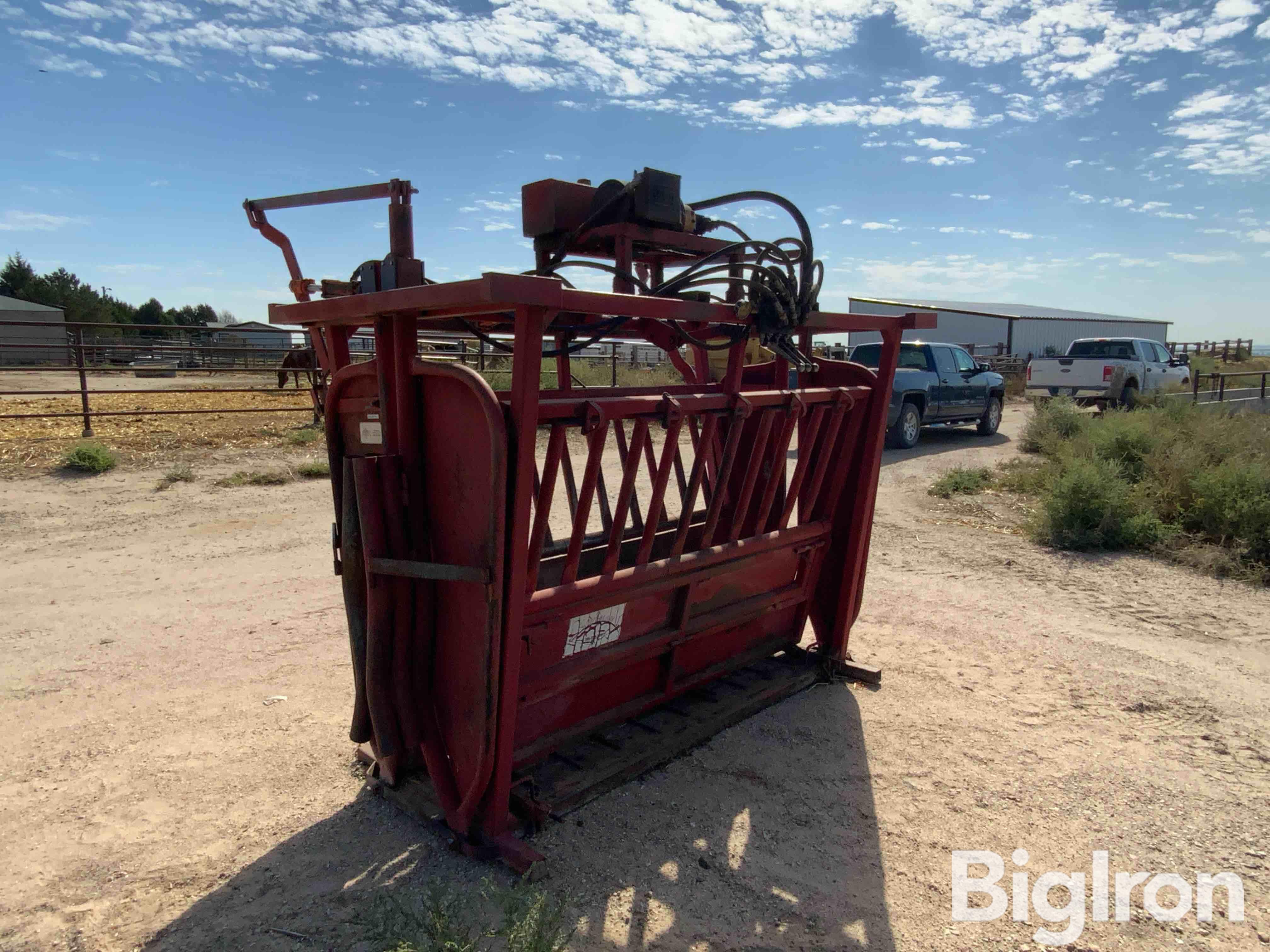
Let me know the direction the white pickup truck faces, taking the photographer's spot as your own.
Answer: facing away from the viewer and to the right of the viewer

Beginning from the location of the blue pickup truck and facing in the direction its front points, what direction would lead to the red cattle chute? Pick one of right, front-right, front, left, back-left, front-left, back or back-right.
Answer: back-right

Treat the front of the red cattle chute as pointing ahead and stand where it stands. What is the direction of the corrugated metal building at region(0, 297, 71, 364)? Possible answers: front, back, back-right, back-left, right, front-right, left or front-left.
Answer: right

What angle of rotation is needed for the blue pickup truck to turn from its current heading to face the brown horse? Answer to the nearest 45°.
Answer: approximately 135° to its left

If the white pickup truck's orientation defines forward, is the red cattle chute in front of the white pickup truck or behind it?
behind

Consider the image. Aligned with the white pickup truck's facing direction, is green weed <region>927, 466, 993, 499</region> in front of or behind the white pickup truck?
behind

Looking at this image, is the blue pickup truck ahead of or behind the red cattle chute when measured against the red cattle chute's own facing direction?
behind

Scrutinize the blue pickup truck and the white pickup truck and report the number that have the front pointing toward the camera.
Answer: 0

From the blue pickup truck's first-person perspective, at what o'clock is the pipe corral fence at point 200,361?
The pipe corral fence is roughly at 7 o'clock from the blue pickup truck.

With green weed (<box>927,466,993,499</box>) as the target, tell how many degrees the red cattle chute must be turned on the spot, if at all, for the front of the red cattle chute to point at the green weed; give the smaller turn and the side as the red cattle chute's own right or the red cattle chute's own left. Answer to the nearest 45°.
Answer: approximately 180°

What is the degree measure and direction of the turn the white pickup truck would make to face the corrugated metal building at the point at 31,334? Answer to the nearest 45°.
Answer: approximately 135° to its left

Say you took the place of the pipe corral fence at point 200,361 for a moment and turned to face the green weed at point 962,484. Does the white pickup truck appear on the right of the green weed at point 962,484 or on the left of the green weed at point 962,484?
left
